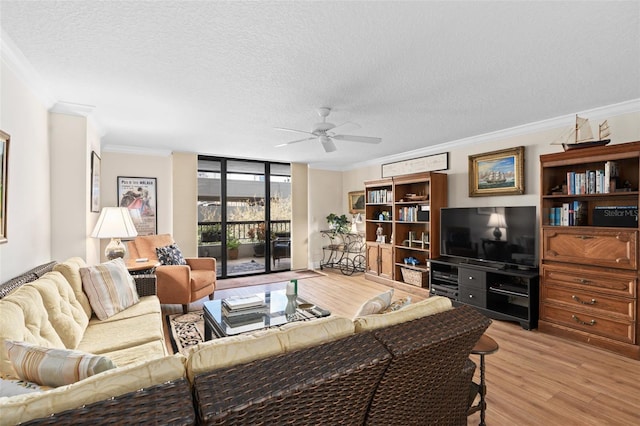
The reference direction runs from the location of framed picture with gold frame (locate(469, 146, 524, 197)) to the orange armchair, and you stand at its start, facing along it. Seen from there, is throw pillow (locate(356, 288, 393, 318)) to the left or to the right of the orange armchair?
left

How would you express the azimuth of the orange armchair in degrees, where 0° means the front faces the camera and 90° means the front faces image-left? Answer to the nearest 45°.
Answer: approximately 315°

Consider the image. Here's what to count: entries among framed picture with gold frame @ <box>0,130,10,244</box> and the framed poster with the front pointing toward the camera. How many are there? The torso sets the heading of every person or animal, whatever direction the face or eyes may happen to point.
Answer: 1

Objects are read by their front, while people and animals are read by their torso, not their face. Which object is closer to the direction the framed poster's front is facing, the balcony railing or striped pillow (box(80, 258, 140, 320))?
the striped pillow

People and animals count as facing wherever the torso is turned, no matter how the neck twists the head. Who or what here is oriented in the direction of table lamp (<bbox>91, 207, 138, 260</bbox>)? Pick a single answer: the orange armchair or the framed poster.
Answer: the framed poster

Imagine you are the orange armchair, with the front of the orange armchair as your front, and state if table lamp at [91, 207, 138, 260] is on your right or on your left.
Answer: on your right

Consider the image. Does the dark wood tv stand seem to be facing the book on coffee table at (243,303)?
yes

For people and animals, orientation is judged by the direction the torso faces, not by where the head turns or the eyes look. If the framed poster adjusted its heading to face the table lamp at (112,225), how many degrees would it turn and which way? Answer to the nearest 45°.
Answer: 0° — it already faces it

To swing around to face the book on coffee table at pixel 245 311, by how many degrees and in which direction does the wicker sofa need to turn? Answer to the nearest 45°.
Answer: approximately 45° to its right

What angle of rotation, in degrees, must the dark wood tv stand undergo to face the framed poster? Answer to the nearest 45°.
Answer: approximately 45° to its right

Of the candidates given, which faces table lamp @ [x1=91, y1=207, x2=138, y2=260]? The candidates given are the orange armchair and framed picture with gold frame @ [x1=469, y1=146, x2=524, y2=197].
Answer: the framed picture with gold frame

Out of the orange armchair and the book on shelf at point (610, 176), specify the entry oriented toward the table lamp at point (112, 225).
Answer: the book on shelf

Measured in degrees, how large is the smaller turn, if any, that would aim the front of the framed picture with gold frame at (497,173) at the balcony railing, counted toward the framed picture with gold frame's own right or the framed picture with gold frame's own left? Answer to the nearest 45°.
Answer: approximately 45° to the framed picture with gold frame's own right

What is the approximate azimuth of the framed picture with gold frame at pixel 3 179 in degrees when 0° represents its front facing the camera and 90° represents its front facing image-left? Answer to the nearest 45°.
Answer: approximately 270°
